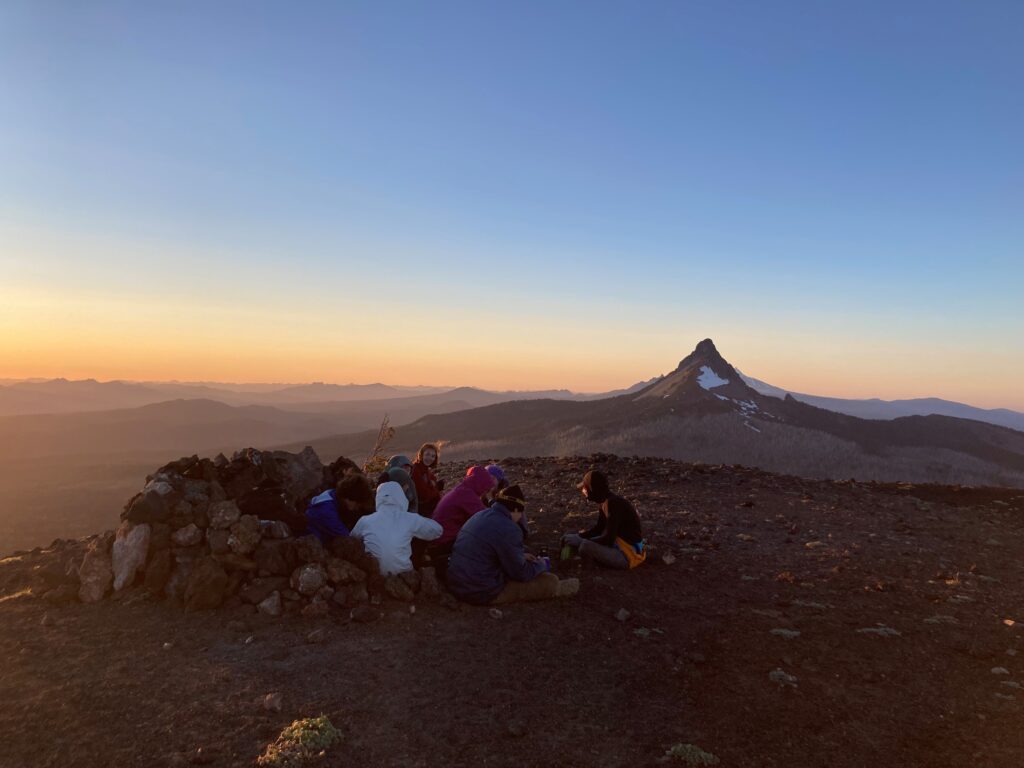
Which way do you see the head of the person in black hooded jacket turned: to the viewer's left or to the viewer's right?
to the viewer's left

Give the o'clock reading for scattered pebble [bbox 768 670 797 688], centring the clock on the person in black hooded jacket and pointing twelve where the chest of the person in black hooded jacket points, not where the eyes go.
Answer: The scattered pebble is roughly at 8 o'clock from the person in black hooded jacket.

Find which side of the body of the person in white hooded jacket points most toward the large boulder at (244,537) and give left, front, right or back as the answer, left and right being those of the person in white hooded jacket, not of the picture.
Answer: left

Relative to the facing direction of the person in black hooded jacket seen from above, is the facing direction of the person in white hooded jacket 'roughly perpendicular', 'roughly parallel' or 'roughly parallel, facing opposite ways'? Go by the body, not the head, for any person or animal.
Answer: roughly perpendicular

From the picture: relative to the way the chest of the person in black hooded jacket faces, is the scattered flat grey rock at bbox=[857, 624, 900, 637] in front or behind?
behind

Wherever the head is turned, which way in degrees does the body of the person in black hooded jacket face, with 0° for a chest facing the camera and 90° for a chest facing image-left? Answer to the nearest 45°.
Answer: approximately 90°

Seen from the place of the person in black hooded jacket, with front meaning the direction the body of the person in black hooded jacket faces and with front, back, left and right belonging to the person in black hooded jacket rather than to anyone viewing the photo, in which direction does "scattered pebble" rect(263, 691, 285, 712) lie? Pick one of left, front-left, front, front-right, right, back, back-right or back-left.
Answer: front-left

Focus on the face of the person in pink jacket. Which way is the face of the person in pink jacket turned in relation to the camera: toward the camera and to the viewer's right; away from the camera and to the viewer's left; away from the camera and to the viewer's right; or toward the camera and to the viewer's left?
away from the camera and to the viewer's right

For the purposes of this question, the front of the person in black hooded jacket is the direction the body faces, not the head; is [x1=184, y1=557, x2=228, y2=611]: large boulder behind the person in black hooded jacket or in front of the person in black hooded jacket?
in front

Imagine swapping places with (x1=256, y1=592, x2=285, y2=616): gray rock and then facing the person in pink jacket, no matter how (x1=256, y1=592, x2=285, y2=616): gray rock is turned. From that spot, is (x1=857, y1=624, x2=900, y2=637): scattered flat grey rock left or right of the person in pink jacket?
right

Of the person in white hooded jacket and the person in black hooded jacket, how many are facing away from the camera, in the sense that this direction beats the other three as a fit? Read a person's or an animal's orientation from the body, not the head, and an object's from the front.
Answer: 1

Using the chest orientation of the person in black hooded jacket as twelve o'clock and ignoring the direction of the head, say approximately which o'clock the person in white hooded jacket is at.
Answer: The person in white hooded jacket is roughly at 11 o'clock from the person in black hooded jacket.

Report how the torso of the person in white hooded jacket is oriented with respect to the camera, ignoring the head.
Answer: away from the camera

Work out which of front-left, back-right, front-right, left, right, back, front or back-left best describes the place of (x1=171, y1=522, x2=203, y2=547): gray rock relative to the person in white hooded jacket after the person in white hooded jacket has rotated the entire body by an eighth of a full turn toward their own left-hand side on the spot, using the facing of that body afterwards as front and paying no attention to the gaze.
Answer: front-left

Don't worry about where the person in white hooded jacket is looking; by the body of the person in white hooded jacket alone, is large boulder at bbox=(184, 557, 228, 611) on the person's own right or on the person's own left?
on the person's own left

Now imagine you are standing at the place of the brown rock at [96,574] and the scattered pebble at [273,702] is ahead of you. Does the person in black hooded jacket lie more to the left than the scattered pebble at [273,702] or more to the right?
left
